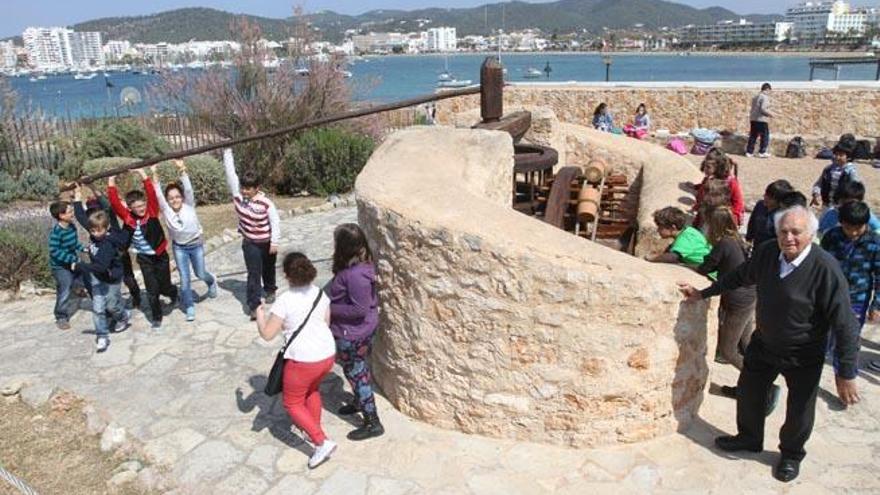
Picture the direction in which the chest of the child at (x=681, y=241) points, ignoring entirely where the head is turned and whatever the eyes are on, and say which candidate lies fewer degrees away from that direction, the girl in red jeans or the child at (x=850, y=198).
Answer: the girl in red jeans

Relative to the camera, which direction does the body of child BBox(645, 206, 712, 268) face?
to the viewer's left

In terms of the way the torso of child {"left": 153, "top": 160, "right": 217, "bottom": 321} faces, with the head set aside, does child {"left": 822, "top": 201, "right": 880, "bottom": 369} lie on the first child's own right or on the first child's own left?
on the first child's own left

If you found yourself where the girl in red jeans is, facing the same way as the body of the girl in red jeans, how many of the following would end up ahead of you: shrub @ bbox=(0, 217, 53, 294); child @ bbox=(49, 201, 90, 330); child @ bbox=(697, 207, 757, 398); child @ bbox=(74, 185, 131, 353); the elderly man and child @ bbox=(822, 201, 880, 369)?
3

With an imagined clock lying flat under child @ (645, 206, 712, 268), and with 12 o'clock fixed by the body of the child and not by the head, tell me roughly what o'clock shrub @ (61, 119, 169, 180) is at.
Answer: The shrub is roughly at 1 o'clock from the child.

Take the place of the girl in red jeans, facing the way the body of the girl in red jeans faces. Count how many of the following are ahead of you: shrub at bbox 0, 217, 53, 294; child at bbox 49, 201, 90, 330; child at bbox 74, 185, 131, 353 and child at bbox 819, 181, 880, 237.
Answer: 3

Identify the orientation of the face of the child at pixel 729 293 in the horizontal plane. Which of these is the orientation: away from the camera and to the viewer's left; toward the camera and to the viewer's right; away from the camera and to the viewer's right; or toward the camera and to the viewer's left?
away from the camera and to the viewer's left

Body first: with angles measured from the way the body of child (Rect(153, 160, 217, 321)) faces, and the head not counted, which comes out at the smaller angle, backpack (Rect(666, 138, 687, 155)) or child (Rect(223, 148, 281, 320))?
the child
